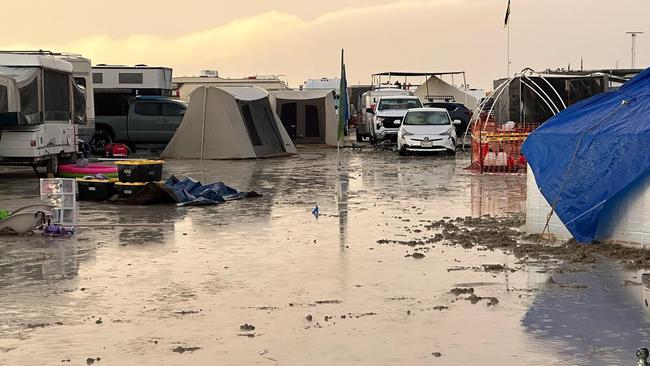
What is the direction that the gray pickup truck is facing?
to the viewer's right

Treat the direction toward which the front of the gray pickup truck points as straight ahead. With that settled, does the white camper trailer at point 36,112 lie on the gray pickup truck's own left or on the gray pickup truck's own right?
on the gray pickup truck's own right

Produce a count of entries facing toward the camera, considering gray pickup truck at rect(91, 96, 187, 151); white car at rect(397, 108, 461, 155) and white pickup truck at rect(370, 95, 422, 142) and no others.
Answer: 2

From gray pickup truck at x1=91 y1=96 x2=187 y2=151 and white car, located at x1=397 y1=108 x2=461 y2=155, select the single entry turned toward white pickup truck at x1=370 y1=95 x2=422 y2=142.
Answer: the gray pickup truck

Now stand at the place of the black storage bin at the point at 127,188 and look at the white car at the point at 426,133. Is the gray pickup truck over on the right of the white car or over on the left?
left

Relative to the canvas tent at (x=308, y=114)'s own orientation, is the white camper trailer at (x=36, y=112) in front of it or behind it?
in front

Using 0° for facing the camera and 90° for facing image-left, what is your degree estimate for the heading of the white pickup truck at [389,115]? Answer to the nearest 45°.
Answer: approximately 0°

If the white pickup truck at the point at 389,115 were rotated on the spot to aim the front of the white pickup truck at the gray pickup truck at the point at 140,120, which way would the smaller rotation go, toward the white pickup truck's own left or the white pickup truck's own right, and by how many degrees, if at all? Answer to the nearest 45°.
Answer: approximately 90° to the white pickup truck's own right

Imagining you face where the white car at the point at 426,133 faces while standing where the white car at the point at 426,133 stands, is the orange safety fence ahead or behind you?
ahead
